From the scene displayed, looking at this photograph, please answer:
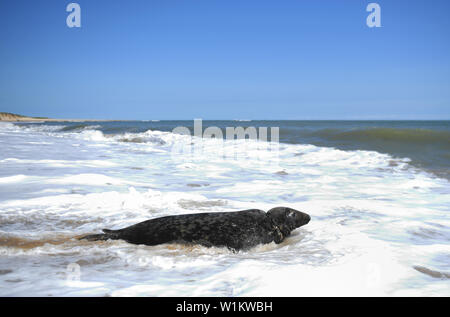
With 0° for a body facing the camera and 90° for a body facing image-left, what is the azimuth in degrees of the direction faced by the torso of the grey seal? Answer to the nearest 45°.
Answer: approximately 270°
